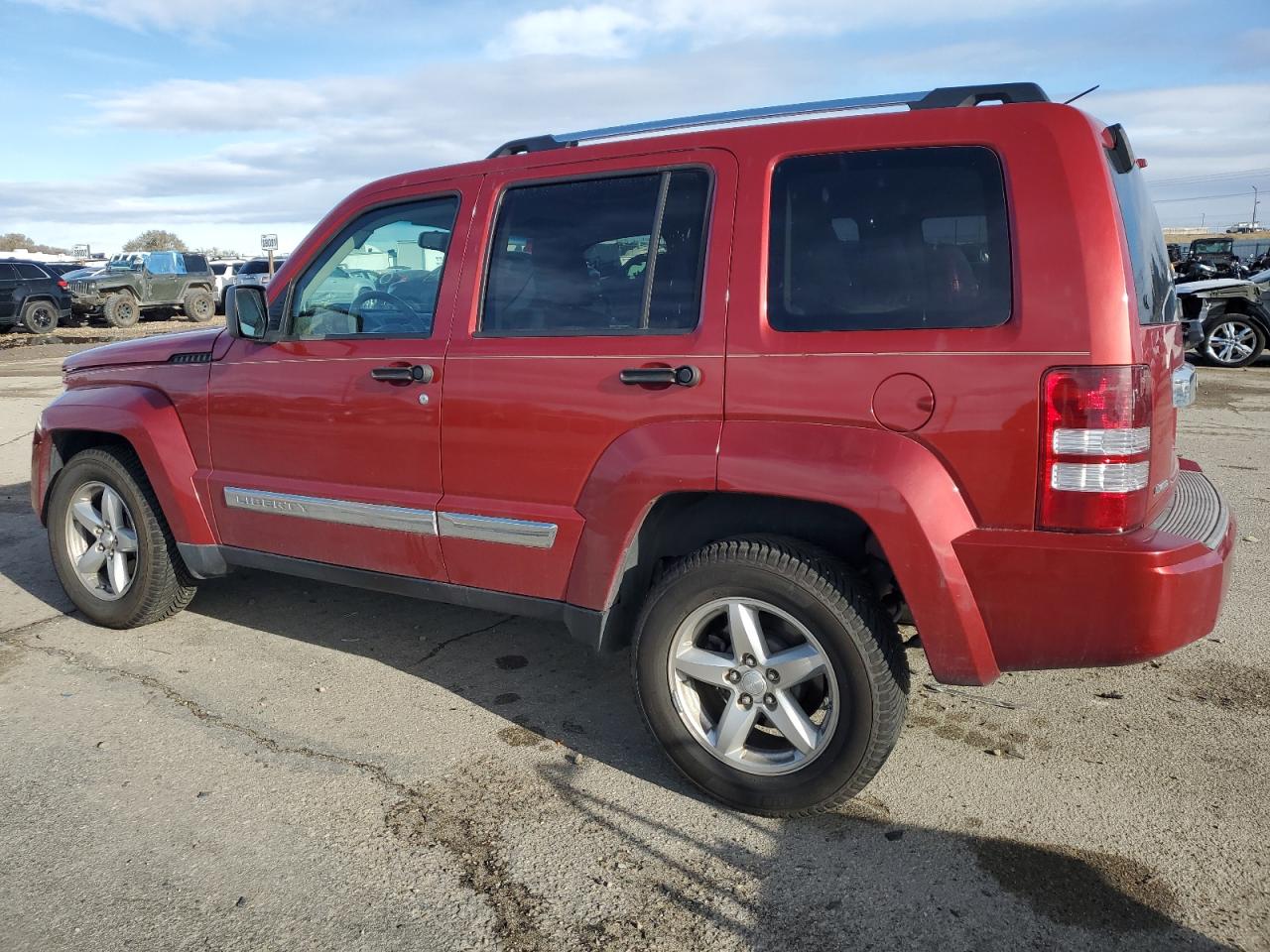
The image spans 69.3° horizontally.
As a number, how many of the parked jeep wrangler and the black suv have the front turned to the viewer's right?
0

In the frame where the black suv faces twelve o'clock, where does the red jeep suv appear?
The red jeep suv is roughly at 9 o'clock from the black suv.

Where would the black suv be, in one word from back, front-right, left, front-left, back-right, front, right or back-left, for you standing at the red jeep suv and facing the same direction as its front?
front

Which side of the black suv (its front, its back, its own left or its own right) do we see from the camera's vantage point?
left

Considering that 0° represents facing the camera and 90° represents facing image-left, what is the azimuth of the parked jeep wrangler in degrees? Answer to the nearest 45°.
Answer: approximately 45°

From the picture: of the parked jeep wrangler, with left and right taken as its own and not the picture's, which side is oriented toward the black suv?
front

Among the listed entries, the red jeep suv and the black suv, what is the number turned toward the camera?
0

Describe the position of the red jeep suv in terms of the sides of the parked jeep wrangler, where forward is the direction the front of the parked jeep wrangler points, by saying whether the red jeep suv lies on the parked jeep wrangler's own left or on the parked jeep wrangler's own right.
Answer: on the parked jeep wrangler's own left
